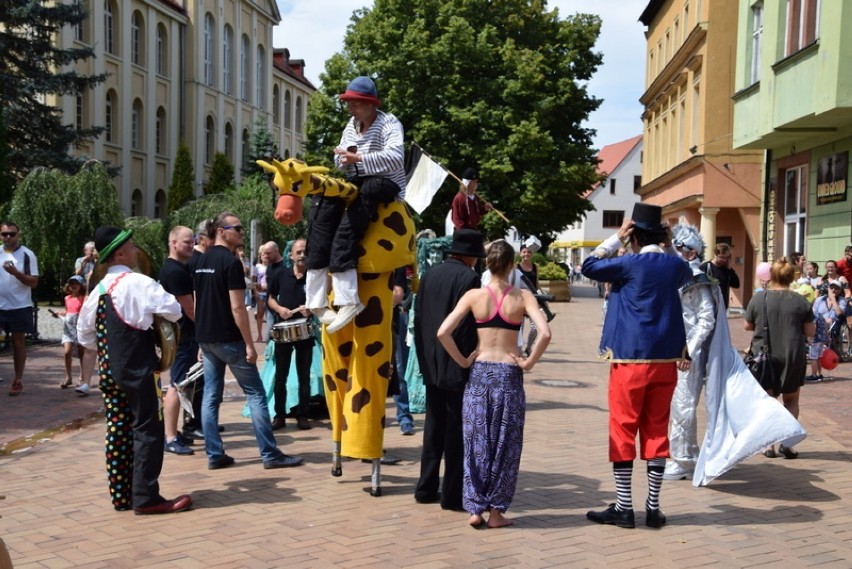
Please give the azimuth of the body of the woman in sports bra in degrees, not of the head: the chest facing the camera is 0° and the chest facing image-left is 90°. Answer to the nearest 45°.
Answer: approximately 180°

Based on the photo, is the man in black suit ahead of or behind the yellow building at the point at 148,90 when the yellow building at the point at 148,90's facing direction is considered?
ahead

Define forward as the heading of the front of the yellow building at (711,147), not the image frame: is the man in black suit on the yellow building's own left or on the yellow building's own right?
on the yellow building's own left

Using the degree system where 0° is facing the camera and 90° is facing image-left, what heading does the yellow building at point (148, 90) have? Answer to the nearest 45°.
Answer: approximately 315°

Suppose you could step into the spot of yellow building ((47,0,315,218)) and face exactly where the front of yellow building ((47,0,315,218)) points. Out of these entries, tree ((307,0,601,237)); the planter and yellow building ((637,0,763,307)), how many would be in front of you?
3

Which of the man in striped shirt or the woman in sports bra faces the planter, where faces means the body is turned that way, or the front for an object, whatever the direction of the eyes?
the woman in sports bra

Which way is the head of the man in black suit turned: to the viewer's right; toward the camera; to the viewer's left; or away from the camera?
away from the camera

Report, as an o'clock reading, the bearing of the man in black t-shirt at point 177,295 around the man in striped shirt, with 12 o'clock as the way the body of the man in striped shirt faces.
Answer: The man in black t-shirt is roughly at 3 o'clock from the man in striped shirt.

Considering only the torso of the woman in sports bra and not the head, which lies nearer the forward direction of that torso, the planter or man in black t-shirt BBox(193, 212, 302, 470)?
the planter

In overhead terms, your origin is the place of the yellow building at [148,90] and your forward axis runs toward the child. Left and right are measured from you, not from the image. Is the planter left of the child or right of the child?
left

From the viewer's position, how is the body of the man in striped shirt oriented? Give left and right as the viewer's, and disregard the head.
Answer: facing the viewer and to the left of the viewer

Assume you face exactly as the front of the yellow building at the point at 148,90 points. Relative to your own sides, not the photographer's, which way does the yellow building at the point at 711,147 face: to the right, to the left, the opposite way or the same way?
the opposite way

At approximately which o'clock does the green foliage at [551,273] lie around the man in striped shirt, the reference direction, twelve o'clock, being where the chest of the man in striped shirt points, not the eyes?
The green foliage is roughly at 5 o'clock from the man in striped shirt.

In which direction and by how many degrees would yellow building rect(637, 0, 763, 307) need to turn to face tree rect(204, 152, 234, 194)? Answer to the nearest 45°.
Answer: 0° — it already faces it

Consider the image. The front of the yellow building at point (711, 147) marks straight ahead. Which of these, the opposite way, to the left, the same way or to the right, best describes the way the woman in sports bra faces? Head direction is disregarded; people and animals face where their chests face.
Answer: to the right
